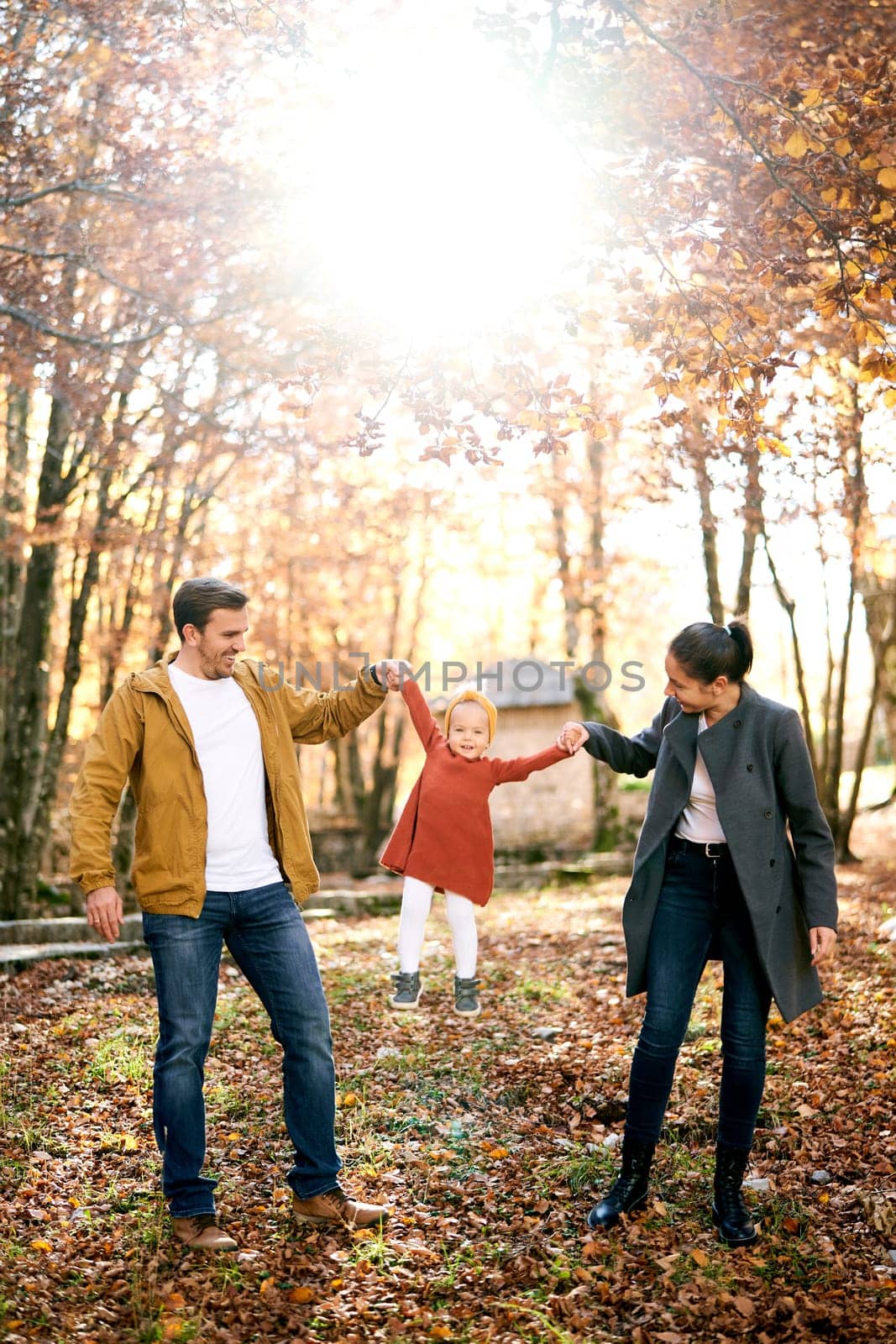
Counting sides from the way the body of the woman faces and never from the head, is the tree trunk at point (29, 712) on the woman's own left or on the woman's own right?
on the woman's own right

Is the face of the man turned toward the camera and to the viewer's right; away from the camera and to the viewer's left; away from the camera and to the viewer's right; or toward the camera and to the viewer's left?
toward the camera and to the viewer's right

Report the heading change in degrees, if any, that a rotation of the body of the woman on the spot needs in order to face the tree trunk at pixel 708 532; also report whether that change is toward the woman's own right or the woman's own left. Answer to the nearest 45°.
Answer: approximately 135° to the woman's own right

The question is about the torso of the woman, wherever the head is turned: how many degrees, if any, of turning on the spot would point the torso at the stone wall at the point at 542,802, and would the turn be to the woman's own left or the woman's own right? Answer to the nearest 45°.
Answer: approximately 135° to the woman's own right

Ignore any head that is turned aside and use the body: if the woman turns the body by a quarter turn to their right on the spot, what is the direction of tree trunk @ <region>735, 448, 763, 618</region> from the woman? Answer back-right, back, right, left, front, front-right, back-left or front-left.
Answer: front-right

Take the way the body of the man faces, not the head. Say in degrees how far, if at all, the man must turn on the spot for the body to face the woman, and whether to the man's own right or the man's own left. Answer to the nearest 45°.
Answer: approximately 45° to the man's own left

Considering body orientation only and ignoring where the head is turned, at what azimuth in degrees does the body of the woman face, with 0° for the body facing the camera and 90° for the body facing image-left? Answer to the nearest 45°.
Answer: approximately 45°

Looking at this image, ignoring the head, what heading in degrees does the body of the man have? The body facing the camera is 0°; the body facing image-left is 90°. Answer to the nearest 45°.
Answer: approximately 315°

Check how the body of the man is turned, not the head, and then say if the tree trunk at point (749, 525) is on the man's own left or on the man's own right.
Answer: on the man's own left
